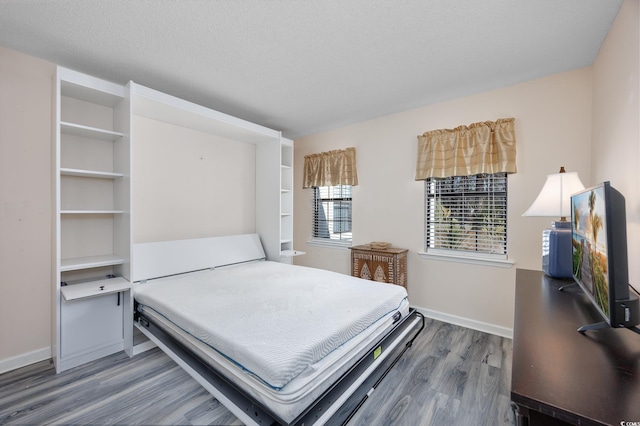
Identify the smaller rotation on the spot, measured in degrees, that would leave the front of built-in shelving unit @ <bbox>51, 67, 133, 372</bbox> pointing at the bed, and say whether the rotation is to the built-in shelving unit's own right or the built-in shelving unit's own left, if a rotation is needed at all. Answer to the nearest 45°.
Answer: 0° — it already faces it

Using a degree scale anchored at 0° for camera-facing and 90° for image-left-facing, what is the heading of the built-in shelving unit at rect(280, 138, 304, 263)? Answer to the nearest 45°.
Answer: approximately 315°

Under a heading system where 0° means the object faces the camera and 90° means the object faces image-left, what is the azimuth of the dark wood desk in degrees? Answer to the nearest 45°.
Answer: approximately 45°

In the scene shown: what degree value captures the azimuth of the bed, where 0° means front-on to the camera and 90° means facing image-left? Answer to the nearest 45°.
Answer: approximately 315°

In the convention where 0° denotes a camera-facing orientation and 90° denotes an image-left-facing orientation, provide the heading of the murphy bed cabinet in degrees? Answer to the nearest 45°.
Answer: approximately 315°

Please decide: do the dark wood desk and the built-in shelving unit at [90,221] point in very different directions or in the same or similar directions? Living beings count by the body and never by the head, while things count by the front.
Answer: very different directions

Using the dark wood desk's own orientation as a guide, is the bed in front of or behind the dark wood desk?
in front

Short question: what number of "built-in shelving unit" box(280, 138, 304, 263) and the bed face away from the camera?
0

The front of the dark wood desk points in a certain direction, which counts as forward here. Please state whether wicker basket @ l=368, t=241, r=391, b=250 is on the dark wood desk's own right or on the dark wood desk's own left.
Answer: on the dark wood desk's own right

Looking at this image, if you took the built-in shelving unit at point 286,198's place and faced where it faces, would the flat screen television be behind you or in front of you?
in front
